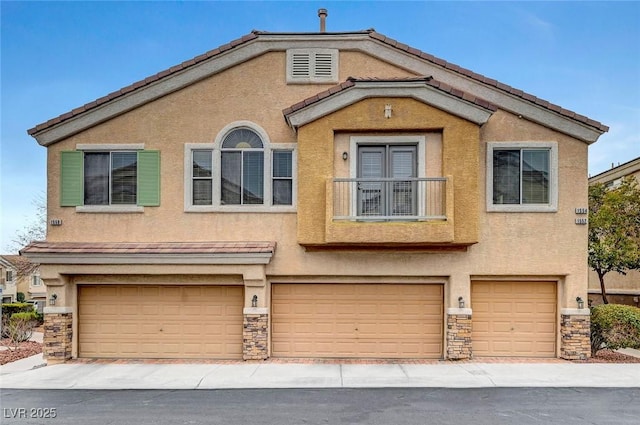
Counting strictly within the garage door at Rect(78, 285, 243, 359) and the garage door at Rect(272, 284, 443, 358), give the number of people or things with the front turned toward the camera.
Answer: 2

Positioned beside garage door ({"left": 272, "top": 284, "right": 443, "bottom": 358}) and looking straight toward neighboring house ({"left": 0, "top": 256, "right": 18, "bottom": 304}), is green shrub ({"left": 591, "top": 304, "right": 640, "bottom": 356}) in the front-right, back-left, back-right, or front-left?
back-right

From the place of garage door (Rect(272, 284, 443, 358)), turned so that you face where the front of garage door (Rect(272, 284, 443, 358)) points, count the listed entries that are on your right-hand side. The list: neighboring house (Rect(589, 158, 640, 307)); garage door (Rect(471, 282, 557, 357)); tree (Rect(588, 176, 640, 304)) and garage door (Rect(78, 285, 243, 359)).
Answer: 1

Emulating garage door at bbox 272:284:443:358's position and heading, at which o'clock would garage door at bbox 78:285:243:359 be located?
garage door at bbox 78:285:243:359 is roughly at 3 o'clock from garage door at bbox 272:284:443:358.

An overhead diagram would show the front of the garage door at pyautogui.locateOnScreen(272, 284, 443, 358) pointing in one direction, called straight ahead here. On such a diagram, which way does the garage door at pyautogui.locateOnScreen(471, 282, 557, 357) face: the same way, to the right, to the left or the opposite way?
the same way

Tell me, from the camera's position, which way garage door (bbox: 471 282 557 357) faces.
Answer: facing the viewer

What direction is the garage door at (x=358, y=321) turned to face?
toward the camera

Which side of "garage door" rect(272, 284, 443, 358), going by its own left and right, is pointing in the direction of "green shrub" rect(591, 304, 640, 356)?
left

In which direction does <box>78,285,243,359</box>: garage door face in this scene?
toward the camera

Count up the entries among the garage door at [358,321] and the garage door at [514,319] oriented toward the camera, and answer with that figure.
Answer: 2

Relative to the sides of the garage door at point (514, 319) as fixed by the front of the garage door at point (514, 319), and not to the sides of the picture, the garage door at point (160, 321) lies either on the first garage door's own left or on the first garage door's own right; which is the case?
on the first garage door's own right

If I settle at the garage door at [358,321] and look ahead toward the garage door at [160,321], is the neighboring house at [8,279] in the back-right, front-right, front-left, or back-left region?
front-right

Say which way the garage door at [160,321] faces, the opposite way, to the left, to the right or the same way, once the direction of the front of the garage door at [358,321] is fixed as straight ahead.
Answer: the same way

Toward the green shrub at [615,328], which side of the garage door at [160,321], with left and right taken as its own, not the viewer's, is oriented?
left

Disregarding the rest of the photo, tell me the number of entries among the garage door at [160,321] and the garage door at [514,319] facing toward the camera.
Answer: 2
